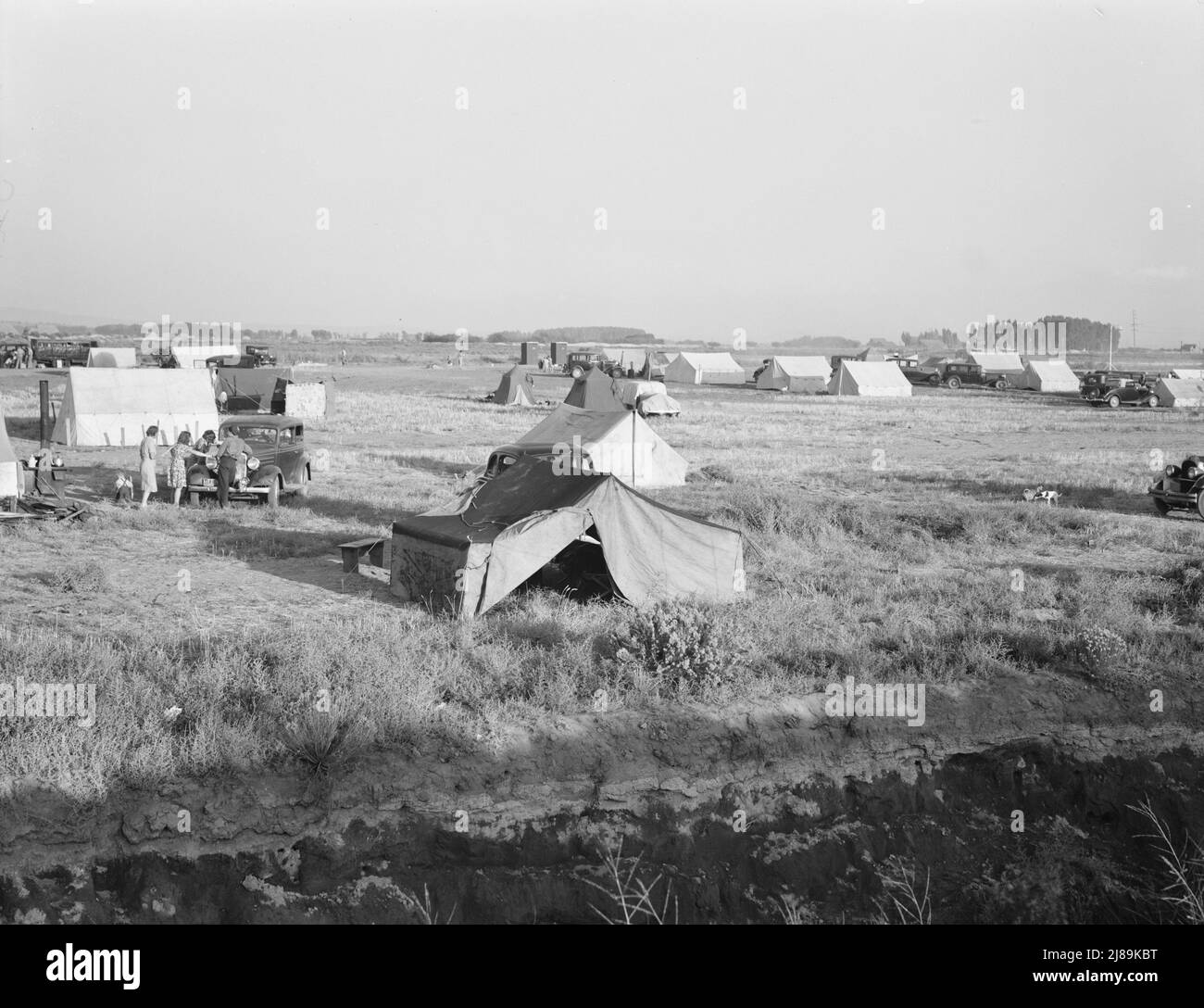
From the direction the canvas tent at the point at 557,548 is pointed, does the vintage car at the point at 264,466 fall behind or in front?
behind

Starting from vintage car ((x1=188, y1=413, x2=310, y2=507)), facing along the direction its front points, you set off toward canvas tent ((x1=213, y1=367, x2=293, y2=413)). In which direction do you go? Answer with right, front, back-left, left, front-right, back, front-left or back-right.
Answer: back-right

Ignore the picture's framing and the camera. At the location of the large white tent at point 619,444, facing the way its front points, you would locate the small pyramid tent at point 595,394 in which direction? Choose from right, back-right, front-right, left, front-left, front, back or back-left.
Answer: back-left

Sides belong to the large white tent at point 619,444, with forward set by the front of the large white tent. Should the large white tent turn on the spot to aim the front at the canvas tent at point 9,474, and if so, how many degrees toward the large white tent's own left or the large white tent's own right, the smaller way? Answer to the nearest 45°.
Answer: approximately 90° to the large white tent's own right

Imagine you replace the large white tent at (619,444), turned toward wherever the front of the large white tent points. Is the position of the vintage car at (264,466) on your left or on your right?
on your right

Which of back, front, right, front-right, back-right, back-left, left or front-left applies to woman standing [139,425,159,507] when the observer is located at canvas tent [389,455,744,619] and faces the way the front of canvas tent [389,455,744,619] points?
back-right
